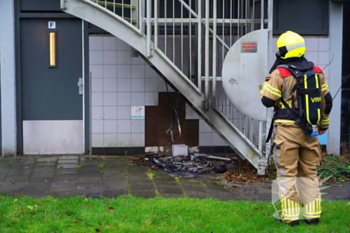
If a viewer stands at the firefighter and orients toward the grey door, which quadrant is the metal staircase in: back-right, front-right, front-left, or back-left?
front-right

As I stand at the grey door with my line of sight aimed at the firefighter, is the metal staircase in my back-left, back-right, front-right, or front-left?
front-left

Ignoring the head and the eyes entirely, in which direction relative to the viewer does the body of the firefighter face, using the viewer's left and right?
facing away from the viewer and to the left of the viewer

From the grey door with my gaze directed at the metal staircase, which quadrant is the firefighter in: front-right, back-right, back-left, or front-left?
front-right

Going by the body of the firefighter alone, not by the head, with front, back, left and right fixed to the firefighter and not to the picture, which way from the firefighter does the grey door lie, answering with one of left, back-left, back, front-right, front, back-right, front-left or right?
front

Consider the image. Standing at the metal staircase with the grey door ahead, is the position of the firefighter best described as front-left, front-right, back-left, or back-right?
back-left

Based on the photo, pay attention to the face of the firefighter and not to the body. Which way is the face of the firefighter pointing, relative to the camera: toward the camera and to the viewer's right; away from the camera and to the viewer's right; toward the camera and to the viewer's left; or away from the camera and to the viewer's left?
away from the camera and to the viewer's left

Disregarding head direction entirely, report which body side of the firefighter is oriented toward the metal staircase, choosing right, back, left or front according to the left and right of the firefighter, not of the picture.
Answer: front
